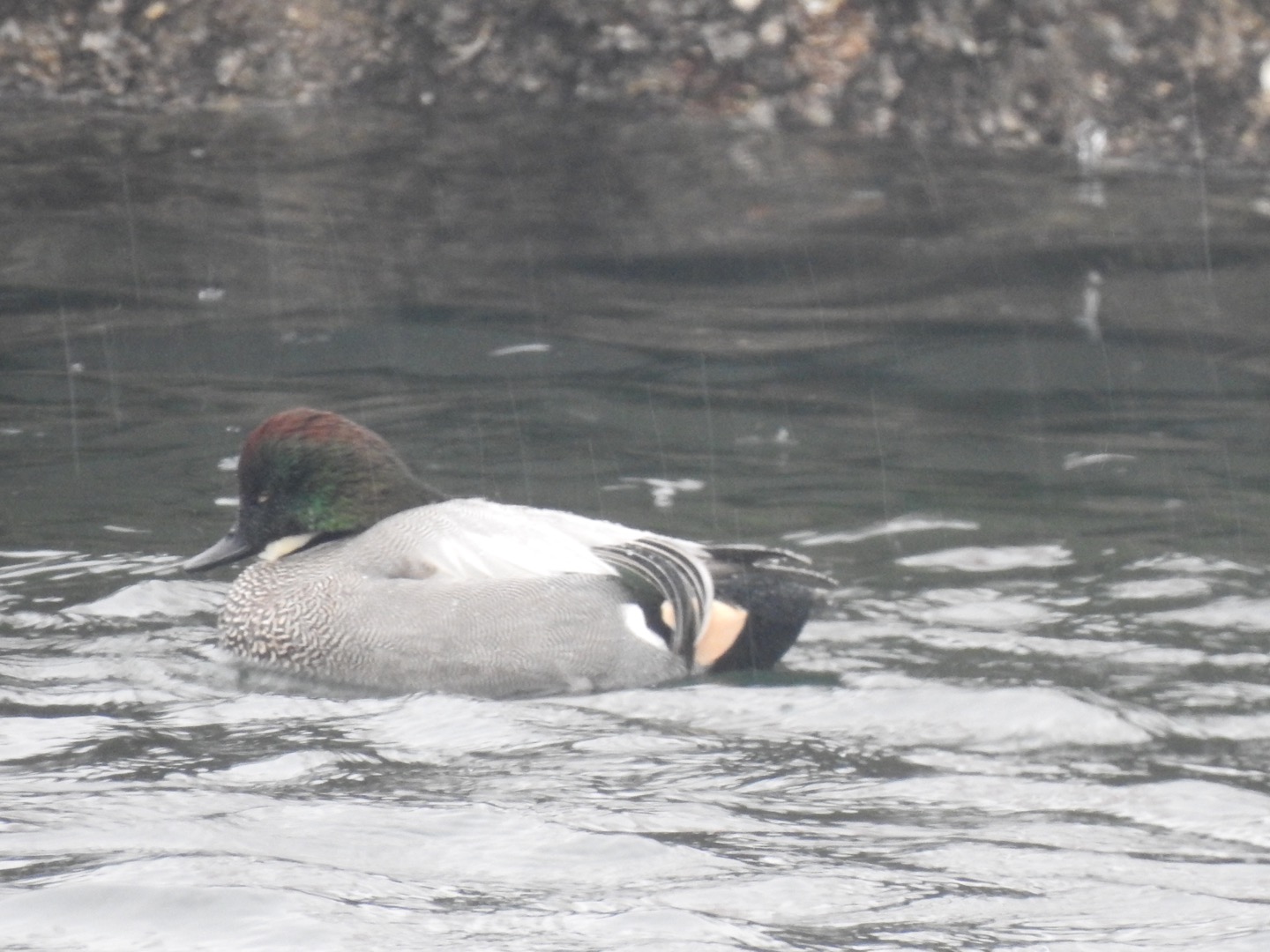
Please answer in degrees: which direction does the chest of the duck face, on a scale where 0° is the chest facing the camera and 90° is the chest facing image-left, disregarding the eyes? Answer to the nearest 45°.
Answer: approximately 90°
